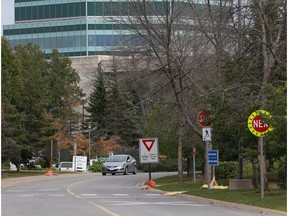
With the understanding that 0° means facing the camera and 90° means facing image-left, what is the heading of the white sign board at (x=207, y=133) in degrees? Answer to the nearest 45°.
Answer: approximately 0°

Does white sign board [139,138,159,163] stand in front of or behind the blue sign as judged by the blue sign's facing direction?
behind

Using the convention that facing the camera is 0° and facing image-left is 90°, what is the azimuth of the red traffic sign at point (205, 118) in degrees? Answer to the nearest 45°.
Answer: approximately 0°

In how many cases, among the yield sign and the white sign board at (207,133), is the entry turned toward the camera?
2
